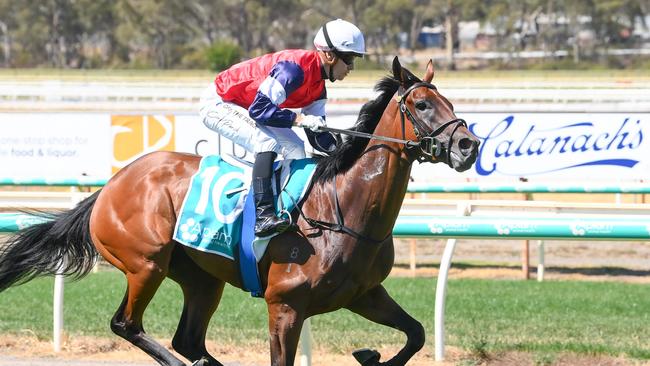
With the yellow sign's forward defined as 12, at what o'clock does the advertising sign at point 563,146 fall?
The advertising sign is roughly at 10 o'clock from the yellow sign.

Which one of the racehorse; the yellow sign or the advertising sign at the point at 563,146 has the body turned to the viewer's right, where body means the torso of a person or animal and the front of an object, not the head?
the racehorse

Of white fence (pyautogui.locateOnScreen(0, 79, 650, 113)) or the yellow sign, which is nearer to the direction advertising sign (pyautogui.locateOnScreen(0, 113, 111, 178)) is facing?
the yellow sign

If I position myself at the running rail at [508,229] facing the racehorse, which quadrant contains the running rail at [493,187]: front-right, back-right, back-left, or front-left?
back-right

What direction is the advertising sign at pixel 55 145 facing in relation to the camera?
toward the camera

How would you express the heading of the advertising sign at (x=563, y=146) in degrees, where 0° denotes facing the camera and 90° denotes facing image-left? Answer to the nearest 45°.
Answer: approximately 0°

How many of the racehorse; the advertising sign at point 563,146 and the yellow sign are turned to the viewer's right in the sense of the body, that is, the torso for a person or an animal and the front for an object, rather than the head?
1

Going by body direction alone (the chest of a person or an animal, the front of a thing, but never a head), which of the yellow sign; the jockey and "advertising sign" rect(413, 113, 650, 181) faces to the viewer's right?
the jockey

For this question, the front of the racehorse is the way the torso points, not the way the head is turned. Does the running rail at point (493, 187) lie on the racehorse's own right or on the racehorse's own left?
on the racehorse's own left

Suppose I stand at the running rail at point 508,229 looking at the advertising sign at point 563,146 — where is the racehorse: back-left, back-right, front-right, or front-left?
back-left

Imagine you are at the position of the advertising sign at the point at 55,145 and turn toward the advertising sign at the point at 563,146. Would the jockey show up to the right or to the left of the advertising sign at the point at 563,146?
right

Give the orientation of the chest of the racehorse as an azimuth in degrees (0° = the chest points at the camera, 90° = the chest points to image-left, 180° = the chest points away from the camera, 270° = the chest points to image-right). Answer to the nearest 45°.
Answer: approximately 270°

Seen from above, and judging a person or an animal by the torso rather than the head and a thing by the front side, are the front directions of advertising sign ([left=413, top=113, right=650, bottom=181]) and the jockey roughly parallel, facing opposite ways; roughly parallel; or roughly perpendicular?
roughly perpendicular

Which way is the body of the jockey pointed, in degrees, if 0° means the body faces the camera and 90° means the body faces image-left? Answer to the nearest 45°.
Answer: approximately 270°
